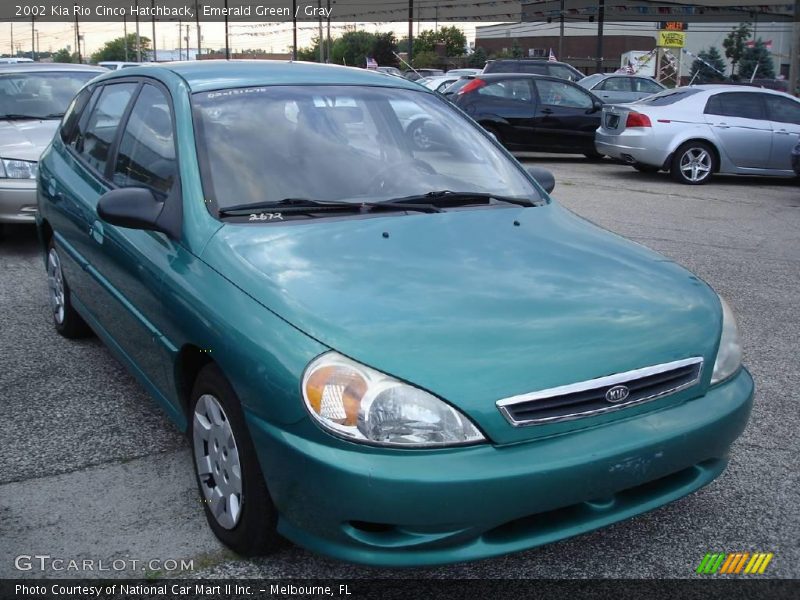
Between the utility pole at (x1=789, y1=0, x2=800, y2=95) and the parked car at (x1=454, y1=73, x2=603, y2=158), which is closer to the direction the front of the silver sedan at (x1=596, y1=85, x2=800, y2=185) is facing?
the utility pole

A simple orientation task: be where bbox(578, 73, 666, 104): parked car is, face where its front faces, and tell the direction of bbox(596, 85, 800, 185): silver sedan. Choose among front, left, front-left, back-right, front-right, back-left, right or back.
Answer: right

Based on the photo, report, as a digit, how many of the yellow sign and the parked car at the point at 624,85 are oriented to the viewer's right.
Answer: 1

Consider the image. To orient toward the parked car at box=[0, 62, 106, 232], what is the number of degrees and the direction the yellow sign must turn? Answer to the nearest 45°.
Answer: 0° — it already faces it

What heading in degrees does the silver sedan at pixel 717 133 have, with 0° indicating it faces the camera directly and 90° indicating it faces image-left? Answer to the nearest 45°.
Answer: approximately 225°

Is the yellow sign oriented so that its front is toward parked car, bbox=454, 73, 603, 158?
yes

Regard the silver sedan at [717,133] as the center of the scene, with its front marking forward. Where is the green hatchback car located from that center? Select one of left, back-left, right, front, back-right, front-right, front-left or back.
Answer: back-right

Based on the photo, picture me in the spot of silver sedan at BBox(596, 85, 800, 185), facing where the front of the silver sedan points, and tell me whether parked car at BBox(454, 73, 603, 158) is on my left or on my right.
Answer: on my left

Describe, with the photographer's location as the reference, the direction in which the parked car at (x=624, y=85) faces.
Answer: facing to the right of the viewer

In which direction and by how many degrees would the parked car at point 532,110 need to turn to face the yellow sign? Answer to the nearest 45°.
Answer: approximately 45° to its left

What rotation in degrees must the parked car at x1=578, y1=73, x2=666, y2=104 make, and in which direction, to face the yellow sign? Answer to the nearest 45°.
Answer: approximately 90° to its left

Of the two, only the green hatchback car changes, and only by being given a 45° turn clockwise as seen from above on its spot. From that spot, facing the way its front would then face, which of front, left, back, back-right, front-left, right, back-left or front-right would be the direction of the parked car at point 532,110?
back
